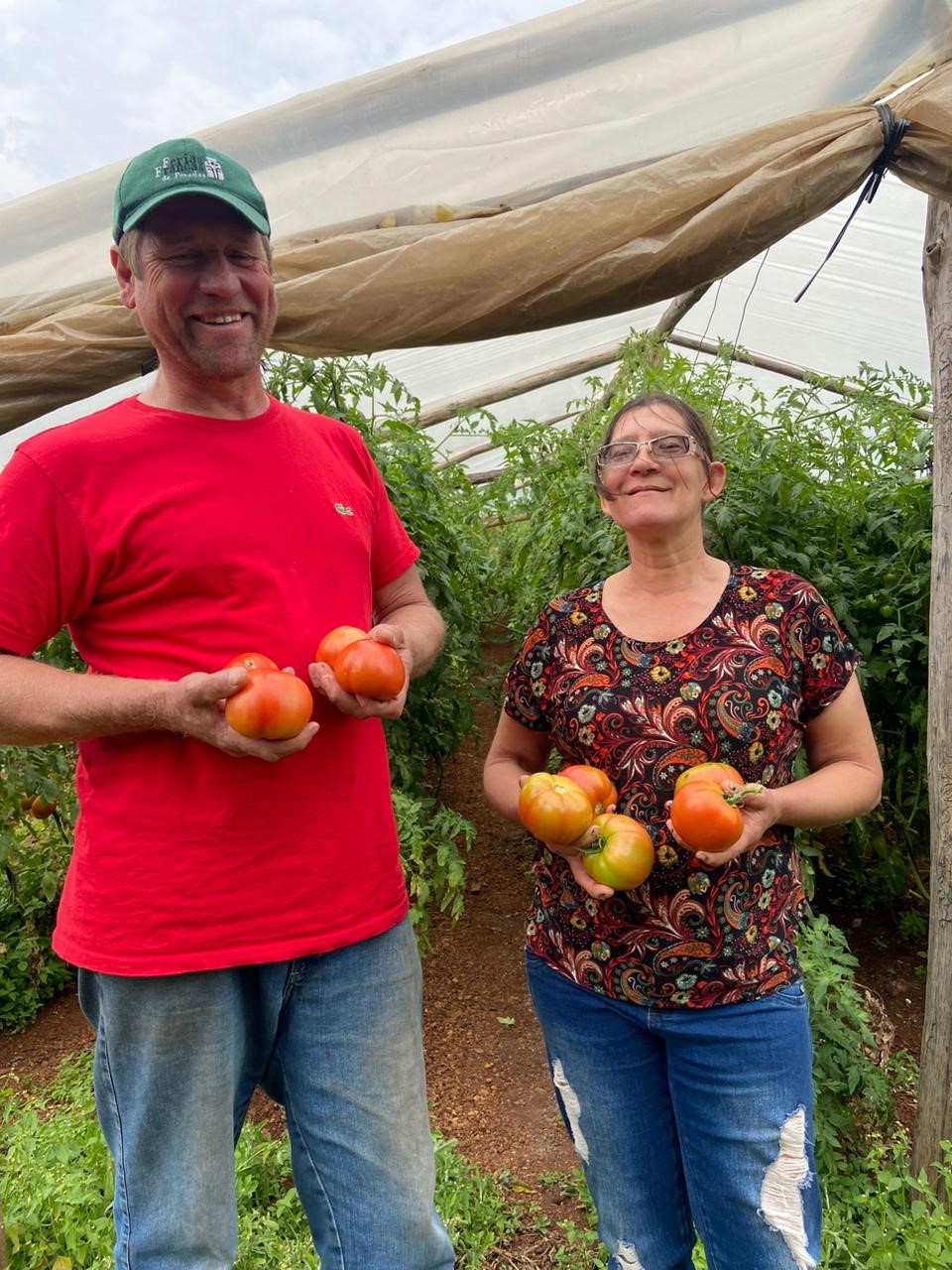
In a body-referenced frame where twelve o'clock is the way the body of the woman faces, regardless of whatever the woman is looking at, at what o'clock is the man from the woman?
The man is roughly at 2 o'clock from the woman.

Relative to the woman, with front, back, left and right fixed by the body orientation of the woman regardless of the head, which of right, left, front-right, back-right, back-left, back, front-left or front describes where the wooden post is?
back-left

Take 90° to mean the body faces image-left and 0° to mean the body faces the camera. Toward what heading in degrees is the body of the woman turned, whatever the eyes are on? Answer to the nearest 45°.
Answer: approximately 0°
